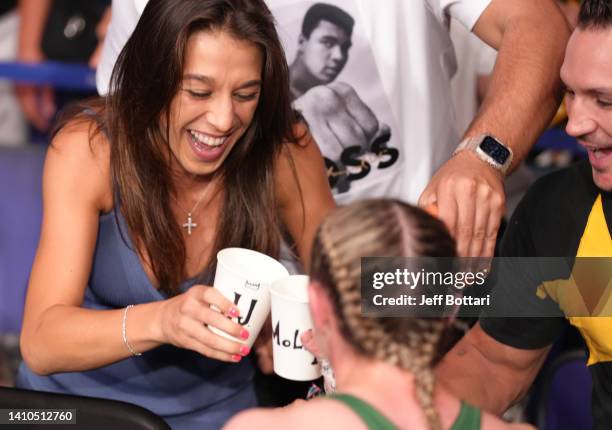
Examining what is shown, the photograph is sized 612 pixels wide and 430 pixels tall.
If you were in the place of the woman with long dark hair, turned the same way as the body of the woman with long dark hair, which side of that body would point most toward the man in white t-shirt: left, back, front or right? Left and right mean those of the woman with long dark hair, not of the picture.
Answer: left

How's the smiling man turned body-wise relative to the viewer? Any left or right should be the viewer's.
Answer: facing the viewer and to the left of the viewer

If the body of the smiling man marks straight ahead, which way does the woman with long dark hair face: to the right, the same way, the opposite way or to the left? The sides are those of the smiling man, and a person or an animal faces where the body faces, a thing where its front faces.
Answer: to the left

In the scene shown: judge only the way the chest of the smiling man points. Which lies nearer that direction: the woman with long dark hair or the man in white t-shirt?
the woman with long dark hair

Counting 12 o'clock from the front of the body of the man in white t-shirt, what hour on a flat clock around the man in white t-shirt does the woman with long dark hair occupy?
The woman with long dark hair is roughly at 2 o'clock from the man in white t-shirt.

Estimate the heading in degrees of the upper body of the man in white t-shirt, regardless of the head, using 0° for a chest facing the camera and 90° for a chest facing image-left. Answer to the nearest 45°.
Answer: approximately 0°

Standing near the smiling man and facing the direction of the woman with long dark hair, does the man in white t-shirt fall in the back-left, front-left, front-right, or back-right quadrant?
front-right

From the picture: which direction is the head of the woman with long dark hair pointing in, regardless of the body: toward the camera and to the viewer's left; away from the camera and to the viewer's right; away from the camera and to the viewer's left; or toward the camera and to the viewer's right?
toward the camera and to the viewer's right

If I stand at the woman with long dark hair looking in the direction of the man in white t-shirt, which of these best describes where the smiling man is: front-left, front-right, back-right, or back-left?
front-right

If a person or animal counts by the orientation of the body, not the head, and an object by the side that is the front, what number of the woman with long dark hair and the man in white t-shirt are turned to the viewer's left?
0

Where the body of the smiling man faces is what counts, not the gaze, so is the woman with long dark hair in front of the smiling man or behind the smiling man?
in front

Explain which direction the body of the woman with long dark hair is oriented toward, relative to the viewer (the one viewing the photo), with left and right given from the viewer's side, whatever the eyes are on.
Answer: facing the viewer and to the right of the viewer

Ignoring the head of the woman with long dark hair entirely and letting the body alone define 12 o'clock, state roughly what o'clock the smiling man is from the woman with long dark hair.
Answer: The smiling man is roughly at 11 o'clock from the woman with long dark hair.

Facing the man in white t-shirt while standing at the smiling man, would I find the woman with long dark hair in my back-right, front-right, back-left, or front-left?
front-left
